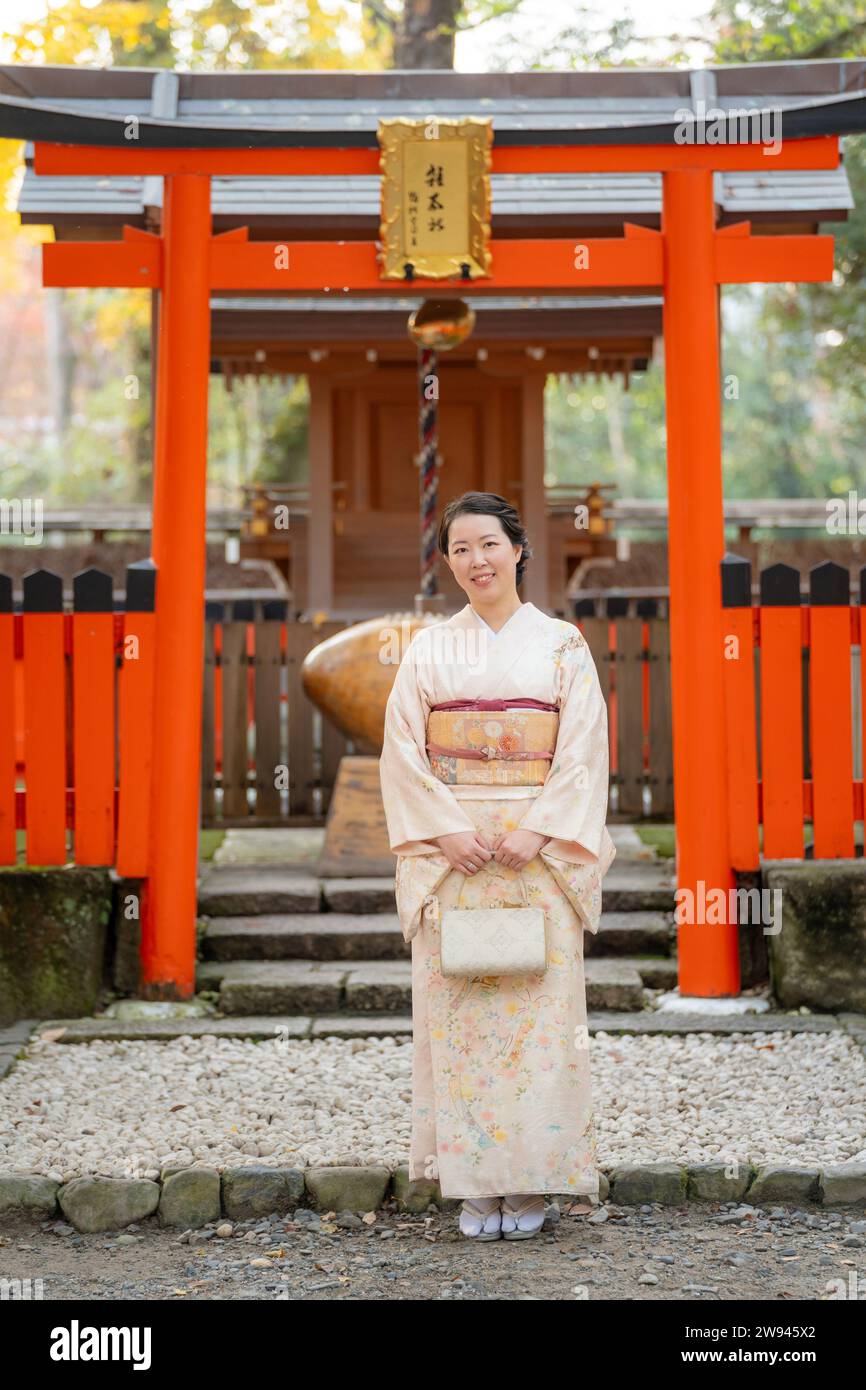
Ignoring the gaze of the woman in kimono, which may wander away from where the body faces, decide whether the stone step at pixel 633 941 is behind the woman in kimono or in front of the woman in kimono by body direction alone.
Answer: behind

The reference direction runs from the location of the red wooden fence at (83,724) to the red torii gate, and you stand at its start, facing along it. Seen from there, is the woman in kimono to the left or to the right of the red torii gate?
right

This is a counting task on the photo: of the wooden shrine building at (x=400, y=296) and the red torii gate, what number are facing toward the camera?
2

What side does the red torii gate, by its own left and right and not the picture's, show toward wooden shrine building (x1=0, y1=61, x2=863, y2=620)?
back
